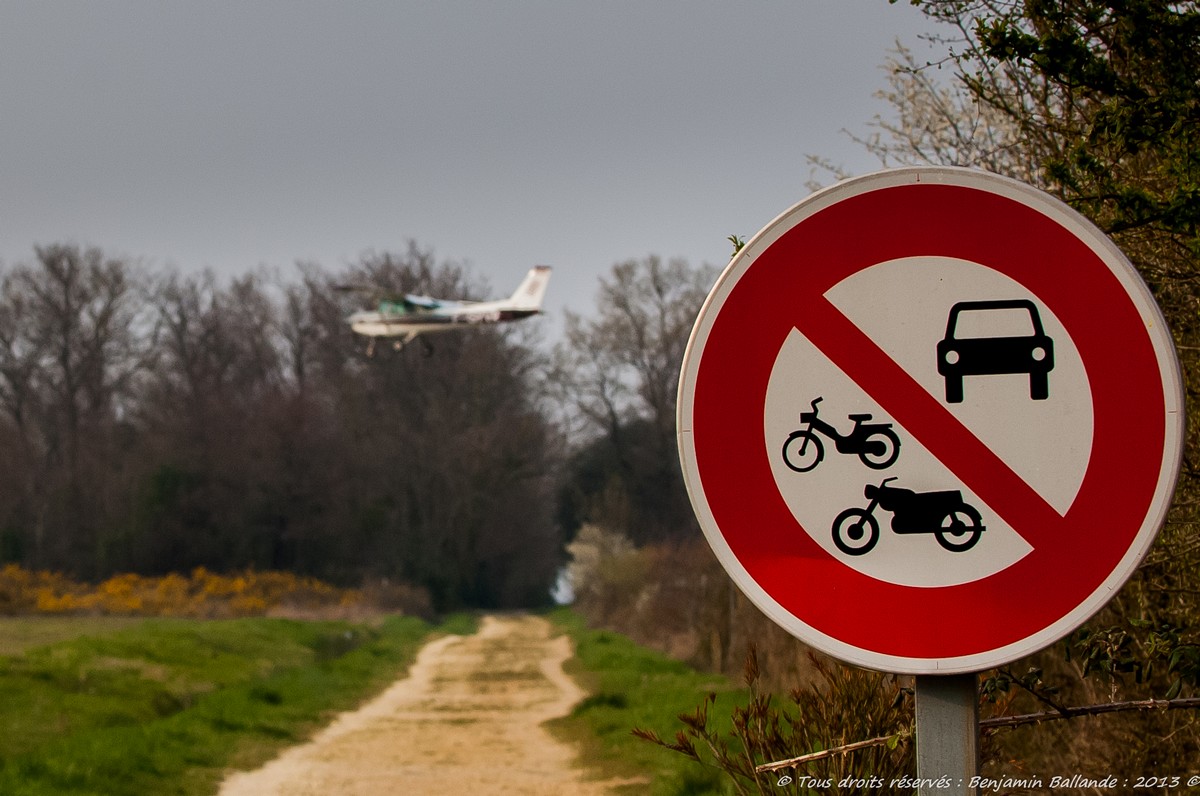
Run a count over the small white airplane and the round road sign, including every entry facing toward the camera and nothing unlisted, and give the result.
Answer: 1

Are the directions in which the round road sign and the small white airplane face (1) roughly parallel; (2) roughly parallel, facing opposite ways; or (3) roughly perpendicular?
roughly perpendicular

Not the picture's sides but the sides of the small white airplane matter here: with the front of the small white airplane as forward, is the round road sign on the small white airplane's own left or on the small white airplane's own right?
on the small white airplane's own left

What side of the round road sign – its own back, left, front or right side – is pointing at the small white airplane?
back

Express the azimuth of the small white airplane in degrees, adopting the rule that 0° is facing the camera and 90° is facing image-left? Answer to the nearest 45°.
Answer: approximately 90°
